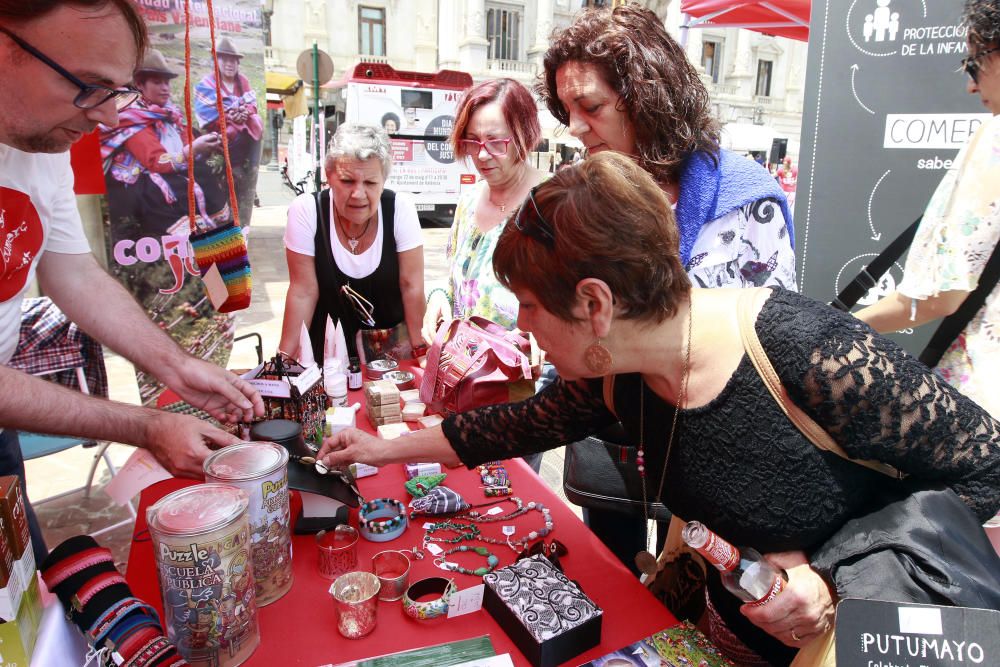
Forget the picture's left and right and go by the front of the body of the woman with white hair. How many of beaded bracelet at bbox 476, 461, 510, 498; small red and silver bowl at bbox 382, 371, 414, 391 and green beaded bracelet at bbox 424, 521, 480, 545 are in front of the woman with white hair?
3

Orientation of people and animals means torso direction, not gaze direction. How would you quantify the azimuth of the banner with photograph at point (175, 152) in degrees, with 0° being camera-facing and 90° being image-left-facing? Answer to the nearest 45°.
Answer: approximately 0°

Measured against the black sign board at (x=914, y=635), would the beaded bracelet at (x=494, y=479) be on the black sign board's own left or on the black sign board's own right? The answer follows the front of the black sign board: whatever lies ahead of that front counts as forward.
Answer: on the black sign board's own right

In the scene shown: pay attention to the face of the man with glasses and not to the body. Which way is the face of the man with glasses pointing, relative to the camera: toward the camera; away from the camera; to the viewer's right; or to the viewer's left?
to the viewer's right

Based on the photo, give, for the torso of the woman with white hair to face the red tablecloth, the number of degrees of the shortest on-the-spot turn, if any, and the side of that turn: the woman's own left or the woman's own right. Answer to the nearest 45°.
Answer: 0° — they already face it

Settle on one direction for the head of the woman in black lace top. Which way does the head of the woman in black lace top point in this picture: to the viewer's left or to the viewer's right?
to the viewer's left

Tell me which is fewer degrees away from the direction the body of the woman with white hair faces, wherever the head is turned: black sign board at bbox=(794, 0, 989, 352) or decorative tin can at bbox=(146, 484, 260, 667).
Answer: the decorative tin can

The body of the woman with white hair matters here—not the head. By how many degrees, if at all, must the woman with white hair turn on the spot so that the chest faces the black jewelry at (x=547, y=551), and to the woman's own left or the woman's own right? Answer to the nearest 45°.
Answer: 0° — they already face it
